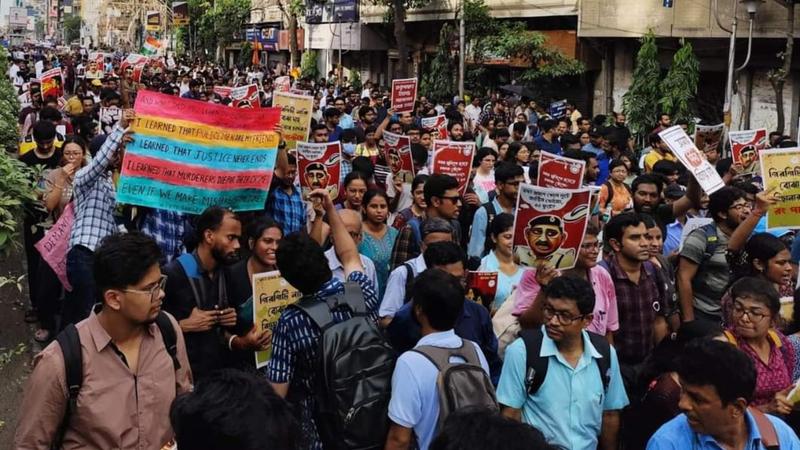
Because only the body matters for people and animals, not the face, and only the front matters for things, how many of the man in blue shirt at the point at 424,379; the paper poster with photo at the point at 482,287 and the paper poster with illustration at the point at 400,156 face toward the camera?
2

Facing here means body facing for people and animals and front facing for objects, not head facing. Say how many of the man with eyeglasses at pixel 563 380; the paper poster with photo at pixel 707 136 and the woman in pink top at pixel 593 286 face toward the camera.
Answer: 3

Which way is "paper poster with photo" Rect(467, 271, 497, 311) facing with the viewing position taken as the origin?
facing the viewer

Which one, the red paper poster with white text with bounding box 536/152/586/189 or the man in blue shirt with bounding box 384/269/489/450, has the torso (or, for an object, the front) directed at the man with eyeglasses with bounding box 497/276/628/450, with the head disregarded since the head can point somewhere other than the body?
the red paper poster with white text

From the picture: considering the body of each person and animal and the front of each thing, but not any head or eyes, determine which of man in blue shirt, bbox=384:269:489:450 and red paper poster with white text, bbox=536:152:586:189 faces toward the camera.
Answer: the red paper poster with white text

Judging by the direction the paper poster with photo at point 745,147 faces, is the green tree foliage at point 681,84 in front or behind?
behind

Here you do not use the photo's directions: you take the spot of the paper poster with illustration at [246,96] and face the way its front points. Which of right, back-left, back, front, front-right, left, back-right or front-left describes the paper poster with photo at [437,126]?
left

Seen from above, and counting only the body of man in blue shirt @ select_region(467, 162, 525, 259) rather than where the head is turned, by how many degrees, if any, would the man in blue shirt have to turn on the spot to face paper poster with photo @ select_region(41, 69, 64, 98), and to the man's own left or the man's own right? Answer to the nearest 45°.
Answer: approximately 180°

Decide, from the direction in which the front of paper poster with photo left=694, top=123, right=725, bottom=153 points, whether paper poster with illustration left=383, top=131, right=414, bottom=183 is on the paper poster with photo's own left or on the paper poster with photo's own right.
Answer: on the paper poster with photo's own right

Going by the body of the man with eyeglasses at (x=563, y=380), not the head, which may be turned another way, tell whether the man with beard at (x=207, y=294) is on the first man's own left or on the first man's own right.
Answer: on the first man's own right

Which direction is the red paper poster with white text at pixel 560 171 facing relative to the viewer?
toward the camera

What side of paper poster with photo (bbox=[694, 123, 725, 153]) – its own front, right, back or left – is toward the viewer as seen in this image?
front

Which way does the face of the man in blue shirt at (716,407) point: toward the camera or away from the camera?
toward the camera

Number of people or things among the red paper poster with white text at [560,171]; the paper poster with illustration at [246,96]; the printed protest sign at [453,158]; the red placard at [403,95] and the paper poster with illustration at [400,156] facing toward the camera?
5

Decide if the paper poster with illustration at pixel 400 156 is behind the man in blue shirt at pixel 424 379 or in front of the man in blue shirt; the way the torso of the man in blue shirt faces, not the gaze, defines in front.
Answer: in front

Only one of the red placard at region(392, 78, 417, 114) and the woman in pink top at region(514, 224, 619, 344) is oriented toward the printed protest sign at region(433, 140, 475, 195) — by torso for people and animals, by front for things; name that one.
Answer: the red placard

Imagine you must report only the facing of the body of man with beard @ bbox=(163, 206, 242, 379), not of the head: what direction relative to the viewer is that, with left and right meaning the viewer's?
facing the viewer and to the right of the viewer

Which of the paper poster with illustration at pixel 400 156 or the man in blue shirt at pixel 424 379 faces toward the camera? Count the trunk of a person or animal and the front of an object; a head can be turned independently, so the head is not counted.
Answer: the paper poster with illustration

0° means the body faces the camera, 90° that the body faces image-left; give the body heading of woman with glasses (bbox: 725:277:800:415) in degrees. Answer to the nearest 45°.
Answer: approximately 45°
